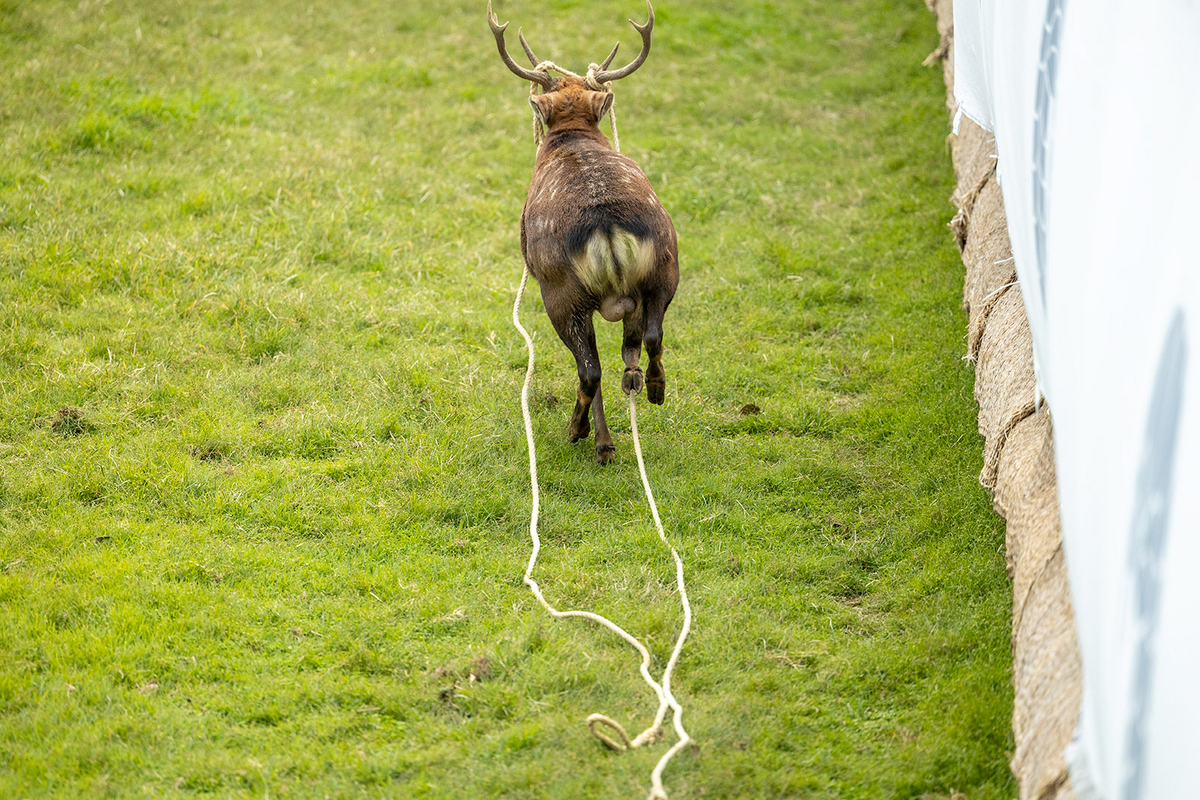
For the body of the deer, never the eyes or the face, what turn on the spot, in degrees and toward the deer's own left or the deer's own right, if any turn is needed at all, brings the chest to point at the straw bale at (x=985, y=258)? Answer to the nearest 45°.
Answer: approximately 90° to the deer's own right

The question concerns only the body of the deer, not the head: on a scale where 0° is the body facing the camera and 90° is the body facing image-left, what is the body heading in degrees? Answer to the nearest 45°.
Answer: approximately 180°

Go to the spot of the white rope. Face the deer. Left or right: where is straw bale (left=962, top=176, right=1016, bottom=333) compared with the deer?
right

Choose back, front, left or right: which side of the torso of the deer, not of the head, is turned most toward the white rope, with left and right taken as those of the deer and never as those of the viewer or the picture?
back

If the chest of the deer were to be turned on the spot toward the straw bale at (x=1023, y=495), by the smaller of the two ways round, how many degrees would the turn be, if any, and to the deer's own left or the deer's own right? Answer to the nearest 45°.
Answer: approximately 135° to the deer's own right

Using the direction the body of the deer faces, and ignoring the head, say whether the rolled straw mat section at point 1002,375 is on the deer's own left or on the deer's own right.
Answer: on the deer's own right
